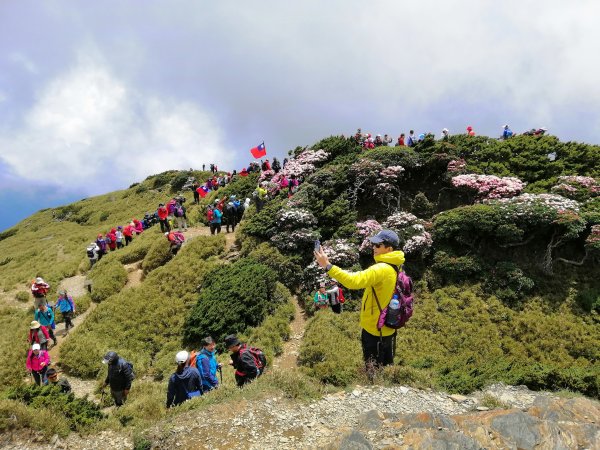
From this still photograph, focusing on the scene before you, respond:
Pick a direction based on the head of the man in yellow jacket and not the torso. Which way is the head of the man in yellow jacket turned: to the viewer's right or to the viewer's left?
to the viewer's left

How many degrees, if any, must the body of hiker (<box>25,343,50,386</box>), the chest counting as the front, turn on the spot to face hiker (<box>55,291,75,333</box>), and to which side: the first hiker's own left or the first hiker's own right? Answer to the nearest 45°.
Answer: approximately 180°

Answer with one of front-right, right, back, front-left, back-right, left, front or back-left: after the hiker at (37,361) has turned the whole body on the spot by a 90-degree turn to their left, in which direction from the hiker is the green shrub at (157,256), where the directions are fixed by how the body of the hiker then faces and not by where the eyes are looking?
front-left

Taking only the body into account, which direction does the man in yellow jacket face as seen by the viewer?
to the viewer's left

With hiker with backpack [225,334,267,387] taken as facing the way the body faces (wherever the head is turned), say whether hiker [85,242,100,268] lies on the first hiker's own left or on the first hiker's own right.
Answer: on the first hiker's own right

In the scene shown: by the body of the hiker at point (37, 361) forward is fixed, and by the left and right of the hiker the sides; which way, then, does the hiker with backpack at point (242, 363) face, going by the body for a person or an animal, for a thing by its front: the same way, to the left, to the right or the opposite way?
to the right

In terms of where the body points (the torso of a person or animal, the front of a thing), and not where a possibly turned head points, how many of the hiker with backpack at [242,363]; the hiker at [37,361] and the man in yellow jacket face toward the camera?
1

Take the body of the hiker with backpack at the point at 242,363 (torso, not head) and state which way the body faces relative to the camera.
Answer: to the viewer's left

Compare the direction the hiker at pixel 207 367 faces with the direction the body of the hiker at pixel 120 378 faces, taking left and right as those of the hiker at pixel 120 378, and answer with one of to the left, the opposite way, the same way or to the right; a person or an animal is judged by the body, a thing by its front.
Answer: to the left

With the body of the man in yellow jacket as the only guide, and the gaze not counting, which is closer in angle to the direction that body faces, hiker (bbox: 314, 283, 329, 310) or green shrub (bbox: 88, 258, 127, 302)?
the green shrub

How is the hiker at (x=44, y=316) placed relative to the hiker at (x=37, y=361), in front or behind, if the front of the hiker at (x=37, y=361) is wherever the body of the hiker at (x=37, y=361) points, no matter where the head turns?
behind
